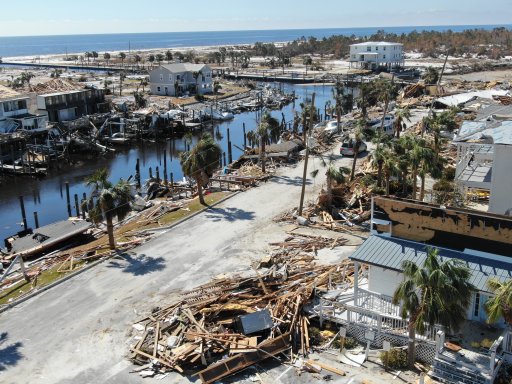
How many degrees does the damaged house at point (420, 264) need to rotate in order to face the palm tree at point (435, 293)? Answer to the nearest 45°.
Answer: approximately 45° to its left

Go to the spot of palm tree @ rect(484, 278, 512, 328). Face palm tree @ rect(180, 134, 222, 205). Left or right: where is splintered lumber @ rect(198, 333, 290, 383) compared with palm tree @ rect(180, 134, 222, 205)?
left

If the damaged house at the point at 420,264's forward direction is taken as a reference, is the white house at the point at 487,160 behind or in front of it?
behind

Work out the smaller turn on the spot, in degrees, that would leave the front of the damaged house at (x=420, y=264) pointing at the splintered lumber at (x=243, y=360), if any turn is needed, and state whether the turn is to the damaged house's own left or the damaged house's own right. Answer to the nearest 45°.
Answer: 0° — it already faces it

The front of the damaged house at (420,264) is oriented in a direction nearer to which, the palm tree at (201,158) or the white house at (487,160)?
the palm tree

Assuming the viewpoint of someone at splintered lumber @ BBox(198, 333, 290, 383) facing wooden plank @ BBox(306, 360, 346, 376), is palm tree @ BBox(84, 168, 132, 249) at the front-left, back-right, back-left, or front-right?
back-left

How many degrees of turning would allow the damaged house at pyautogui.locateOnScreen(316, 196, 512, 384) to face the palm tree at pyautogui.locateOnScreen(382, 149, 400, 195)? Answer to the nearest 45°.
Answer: approximately 135° to its right

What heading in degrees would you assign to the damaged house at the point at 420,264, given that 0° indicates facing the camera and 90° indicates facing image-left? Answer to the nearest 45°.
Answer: approximately 45°

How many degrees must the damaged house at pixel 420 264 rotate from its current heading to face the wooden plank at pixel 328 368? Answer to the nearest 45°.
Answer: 0° — it already faces it

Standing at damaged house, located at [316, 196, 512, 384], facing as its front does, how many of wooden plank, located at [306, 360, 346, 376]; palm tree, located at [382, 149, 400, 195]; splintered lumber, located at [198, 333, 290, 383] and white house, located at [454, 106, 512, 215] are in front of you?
2

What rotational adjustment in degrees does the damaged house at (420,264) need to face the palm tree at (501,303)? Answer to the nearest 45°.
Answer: approximately 90° to its left

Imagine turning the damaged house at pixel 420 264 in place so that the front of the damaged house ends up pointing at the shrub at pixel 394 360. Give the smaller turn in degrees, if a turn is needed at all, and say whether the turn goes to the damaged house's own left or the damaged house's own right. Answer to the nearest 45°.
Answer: approximately 45° to the damaged house's own left

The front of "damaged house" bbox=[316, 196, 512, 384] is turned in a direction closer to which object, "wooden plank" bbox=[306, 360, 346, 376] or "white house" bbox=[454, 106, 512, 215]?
the wooden plank
